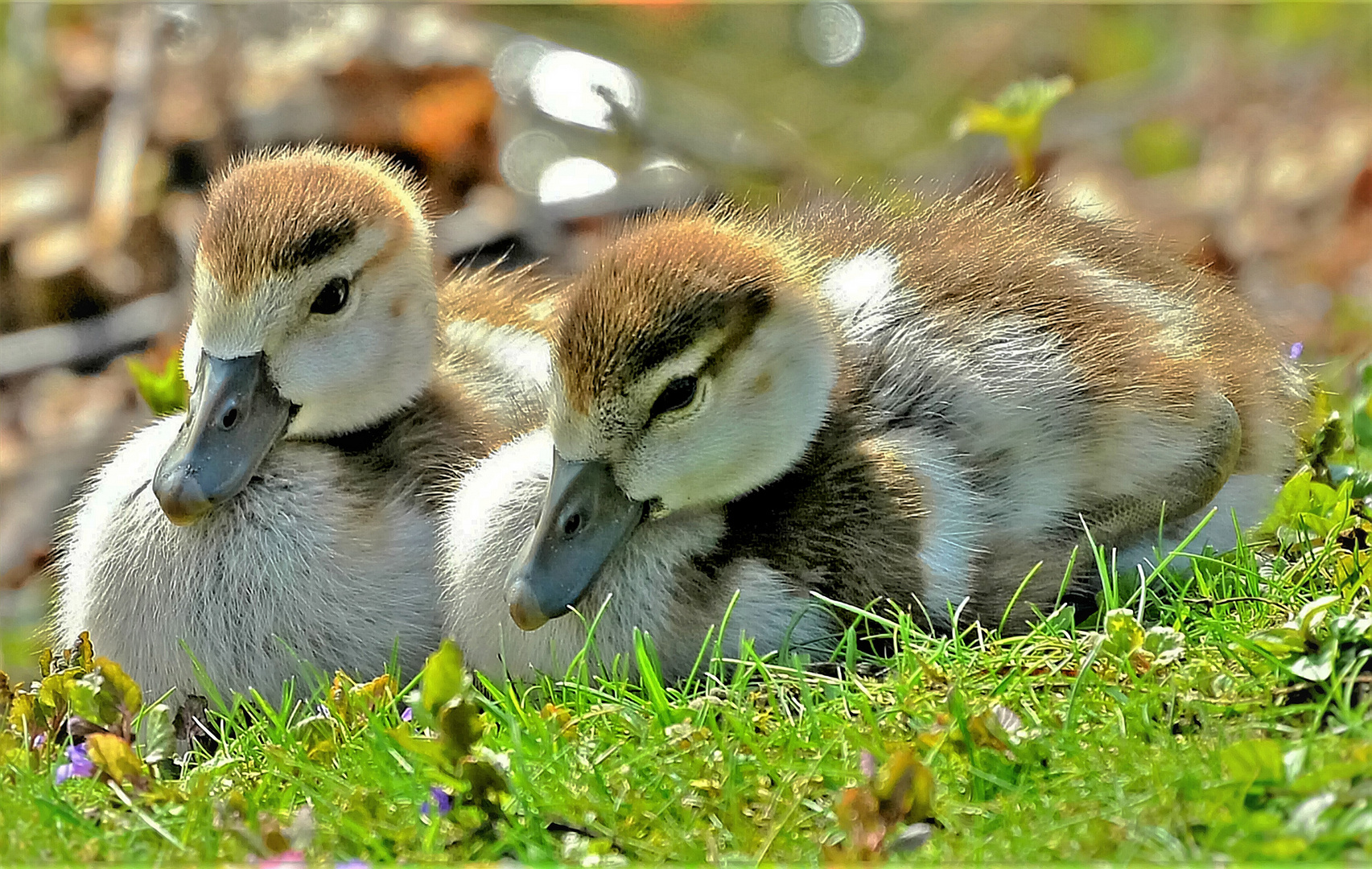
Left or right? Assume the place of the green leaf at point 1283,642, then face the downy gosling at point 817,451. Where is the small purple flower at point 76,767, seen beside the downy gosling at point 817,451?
left

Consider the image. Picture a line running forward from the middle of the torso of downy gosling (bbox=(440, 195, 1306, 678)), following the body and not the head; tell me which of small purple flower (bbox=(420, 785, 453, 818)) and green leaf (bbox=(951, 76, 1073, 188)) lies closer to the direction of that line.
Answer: the small purple flower

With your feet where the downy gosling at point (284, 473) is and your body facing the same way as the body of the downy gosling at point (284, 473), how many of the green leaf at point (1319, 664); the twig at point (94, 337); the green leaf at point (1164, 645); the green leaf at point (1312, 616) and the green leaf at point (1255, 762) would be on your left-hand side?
4

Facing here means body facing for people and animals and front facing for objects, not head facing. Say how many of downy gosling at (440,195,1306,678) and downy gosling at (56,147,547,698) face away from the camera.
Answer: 0

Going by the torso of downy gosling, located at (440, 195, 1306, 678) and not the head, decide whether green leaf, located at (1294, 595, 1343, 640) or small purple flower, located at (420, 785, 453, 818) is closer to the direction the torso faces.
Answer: the small purple flower

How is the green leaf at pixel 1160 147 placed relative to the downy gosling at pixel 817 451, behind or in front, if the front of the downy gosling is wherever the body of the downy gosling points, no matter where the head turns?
behind

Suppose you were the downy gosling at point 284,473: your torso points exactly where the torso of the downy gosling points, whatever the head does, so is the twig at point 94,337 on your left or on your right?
on your right

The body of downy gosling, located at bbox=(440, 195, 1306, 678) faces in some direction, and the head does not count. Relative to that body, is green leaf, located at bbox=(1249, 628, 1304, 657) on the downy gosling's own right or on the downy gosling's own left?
on the downy gosling's own left

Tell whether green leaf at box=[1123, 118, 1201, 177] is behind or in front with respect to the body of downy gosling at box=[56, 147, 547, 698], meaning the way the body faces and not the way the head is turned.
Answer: behind

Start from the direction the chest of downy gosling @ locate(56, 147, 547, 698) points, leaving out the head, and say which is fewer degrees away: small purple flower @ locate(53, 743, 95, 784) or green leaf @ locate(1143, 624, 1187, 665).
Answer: the small purple flower

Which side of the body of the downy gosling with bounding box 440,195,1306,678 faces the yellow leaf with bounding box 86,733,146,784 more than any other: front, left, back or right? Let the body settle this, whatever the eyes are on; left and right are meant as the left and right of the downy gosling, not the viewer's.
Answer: front

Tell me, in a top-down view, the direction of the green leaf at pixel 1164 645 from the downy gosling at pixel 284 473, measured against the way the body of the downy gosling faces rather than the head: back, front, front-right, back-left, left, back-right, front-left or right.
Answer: left
